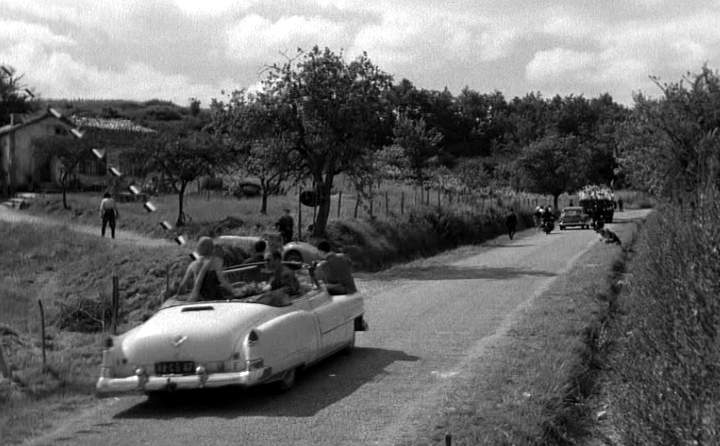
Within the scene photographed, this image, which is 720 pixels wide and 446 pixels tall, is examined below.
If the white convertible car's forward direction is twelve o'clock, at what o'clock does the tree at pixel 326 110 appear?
The tree is roughly at 11 o'clock from the white convertible car.

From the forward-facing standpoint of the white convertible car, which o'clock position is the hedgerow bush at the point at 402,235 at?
The hedgerow bush is roughly at 11 o'clock from the white convertible car.

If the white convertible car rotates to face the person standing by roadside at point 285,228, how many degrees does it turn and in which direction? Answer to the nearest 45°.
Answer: approximately 45° to its left

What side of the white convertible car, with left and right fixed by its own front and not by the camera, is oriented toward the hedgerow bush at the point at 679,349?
right

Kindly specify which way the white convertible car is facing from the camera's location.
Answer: facing away from the viewer and to the right of the viewer

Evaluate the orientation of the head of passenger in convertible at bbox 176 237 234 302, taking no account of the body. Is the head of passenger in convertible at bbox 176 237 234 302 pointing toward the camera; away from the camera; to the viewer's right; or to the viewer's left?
away from the camera
